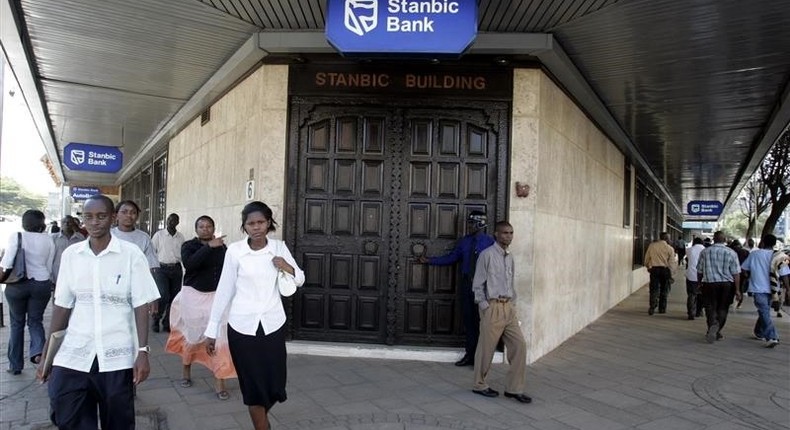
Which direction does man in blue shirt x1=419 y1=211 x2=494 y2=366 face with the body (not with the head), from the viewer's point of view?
to the viewer's left

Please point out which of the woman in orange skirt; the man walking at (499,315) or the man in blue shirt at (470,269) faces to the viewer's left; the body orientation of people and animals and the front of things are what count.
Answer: the man in blue shirt

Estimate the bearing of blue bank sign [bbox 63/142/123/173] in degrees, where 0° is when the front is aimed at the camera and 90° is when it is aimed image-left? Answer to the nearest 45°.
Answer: approximately 0°

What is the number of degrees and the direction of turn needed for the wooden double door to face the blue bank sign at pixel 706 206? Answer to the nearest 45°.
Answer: approximately 135° to its left

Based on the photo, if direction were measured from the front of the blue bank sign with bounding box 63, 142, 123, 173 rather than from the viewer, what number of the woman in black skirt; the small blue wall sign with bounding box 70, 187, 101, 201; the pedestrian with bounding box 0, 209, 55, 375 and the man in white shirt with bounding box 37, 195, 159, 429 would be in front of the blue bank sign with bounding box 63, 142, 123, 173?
3

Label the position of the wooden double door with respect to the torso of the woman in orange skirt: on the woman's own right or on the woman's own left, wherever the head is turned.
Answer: on the woman's own left

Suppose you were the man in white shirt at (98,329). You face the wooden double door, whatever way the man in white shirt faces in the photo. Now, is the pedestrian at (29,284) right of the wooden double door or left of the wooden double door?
left

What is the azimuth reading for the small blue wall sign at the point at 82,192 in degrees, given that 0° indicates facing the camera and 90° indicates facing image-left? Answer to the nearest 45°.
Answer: approximately 0°

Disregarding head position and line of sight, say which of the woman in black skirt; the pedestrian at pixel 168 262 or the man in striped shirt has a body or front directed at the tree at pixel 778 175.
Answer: the man in striped shirt

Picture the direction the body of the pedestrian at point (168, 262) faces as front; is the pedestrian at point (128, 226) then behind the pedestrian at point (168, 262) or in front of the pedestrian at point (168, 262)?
in front
